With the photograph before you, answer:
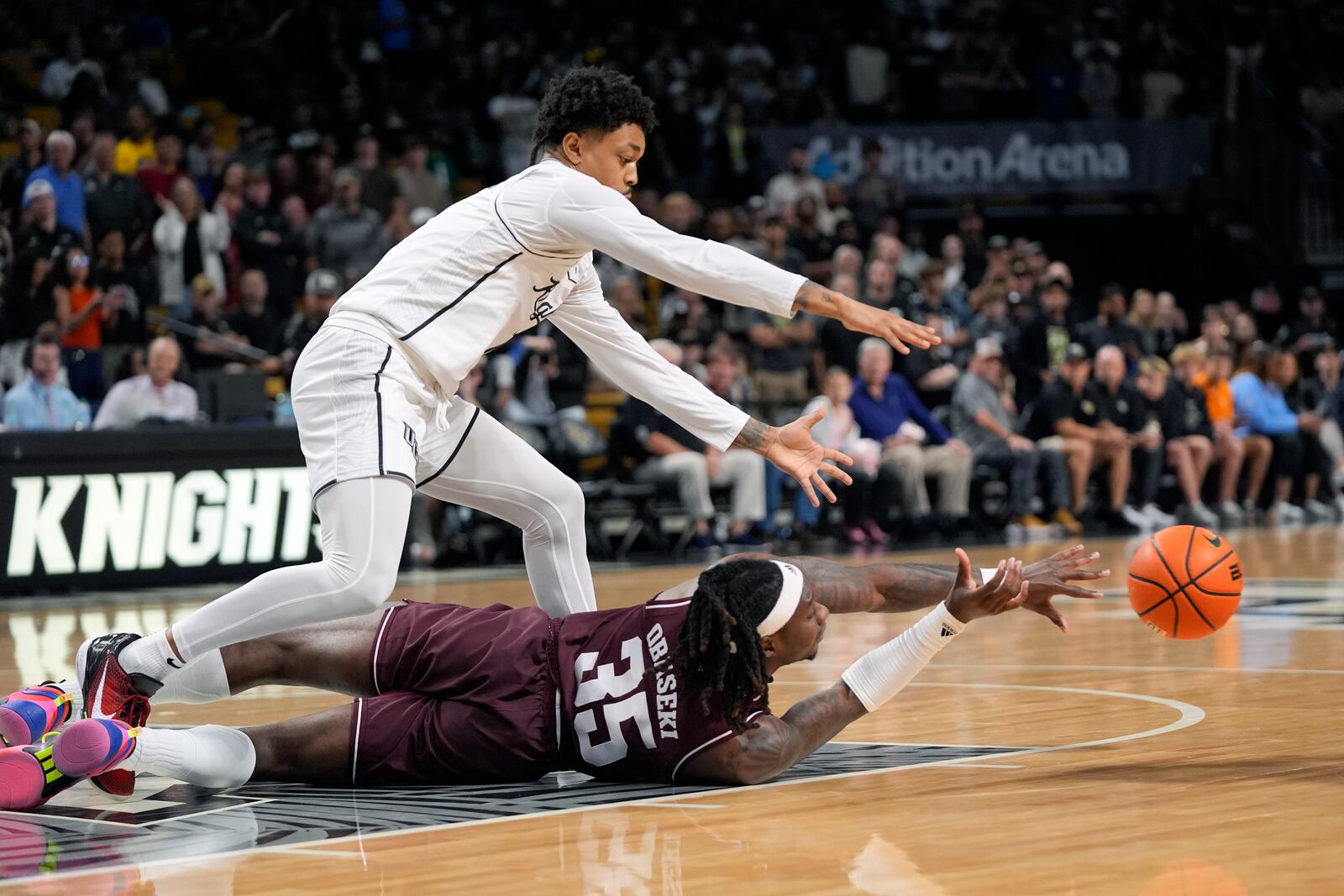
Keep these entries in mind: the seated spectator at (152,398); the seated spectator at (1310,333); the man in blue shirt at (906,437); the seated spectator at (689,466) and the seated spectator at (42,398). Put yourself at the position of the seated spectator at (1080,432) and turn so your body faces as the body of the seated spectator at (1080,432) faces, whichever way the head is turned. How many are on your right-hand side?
4

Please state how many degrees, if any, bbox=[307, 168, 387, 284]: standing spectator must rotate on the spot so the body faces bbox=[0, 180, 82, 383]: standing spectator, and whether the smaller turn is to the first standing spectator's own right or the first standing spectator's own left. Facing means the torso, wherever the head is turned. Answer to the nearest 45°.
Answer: approximately 45° to the first standing spectator's own right

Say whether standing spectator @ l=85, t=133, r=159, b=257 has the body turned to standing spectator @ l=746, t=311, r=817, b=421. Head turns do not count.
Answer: no

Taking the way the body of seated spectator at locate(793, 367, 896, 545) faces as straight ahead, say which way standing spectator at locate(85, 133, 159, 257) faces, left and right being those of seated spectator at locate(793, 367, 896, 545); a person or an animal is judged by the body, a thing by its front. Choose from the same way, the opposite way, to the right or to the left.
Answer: the same way

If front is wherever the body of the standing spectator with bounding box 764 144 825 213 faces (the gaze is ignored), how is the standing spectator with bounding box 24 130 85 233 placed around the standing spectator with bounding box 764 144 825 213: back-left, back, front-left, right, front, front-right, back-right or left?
front-right

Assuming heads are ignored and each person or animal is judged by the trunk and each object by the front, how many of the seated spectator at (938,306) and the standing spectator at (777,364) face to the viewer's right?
0

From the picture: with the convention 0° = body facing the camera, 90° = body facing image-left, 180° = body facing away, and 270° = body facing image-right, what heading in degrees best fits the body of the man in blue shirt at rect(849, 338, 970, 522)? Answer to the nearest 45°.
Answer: approximately 315°

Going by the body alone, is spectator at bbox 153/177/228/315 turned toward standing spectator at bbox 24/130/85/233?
no

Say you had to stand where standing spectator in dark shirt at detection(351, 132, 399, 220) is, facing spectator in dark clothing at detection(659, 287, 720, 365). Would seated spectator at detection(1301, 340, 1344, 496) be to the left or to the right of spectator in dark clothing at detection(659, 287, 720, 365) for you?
left

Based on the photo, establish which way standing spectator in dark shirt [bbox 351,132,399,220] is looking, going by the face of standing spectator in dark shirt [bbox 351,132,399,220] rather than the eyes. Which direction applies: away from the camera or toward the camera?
toward the camera

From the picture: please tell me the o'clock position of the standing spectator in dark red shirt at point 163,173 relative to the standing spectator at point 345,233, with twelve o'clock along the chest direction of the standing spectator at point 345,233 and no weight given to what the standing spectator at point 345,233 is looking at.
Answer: the standing spectator in dark red shirt at point 163,173 is roughly at 3 o'clock from the standing spectator at point 345,233.

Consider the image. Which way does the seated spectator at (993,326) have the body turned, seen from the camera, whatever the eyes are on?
toward the camera

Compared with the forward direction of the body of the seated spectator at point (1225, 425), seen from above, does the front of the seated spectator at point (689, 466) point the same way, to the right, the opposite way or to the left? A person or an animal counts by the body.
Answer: the same way

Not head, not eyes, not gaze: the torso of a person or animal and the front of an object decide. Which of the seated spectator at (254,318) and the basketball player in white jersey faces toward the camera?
the seated spectator

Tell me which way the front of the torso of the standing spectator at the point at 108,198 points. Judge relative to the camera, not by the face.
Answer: toward the camera

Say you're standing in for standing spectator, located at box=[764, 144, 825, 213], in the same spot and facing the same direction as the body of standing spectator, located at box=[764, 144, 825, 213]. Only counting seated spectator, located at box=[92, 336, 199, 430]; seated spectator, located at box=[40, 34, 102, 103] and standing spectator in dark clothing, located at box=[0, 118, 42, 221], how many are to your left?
0

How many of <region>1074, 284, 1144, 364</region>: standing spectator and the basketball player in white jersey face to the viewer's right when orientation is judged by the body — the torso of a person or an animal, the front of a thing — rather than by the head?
1

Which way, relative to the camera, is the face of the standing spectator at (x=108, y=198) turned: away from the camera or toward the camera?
toward the camera
